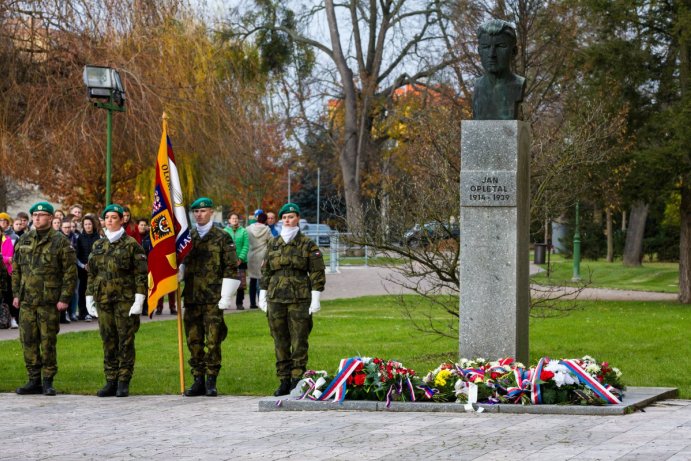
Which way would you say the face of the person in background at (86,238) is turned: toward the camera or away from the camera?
toward the camera

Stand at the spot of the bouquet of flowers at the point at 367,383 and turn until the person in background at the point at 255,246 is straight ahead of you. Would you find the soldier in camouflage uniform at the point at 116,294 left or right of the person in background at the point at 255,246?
left

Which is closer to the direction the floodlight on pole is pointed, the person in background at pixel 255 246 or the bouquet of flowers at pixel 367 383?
the bouquet of flowers

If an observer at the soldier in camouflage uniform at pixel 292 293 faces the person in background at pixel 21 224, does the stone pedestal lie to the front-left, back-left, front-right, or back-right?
back-right

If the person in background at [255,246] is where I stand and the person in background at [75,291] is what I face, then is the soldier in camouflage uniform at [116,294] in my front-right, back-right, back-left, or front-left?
front-left

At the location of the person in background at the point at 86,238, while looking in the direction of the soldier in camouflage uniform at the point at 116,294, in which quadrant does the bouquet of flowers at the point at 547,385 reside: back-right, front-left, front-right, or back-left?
front-left

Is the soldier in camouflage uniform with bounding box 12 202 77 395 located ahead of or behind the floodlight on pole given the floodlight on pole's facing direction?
ahead

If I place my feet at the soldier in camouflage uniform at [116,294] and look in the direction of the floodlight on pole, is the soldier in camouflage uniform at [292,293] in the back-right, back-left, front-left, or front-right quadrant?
back-right

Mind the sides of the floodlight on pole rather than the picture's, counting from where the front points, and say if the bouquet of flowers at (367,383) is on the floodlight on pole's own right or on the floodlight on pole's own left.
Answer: on the floodlight on pole's own left

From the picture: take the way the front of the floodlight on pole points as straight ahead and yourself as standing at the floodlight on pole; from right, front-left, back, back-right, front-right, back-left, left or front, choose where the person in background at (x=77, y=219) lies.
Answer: back-right

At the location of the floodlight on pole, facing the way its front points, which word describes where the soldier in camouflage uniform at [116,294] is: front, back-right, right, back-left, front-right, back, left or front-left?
front-left
